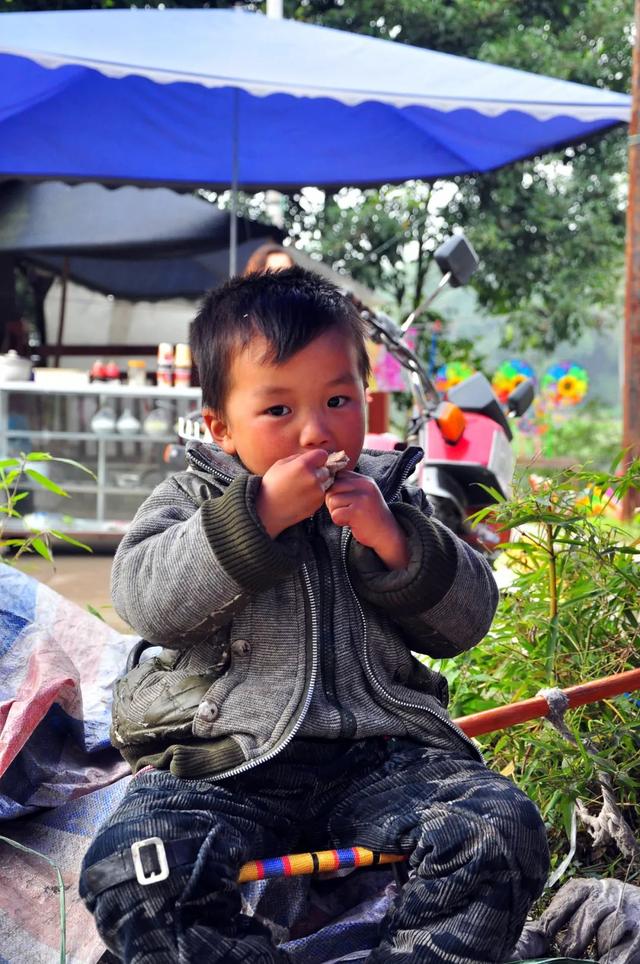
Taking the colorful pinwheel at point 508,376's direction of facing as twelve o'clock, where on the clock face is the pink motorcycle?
The pink motorcycle is roughly at 12 o'clock from the colorful pinwheel.

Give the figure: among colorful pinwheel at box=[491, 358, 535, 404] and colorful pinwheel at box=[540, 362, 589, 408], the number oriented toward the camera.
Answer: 2

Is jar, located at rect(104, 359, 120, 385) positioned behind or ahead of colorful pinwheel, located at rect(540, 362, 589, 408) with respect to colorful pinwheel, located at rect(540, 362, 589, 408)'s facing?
ahead

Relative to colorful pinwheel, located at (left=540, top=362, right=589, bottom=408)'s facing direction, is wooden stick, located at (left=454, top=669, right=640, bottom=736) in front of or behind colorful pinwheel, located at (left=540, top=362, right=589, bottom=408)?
in front

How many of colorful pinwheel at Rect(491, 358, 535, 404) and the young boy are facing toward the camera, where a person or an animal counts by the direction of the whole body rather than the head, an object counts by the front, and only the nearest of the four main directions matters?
2

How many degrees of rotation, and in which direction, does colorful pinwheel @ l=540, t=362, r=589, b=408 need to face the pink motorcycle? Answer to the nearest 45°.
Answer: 0° — it already faces it

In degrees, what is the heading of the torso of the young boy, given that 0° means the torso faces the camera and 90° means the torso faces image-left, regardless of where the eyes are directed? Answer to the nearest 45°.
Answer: approximately 0°
